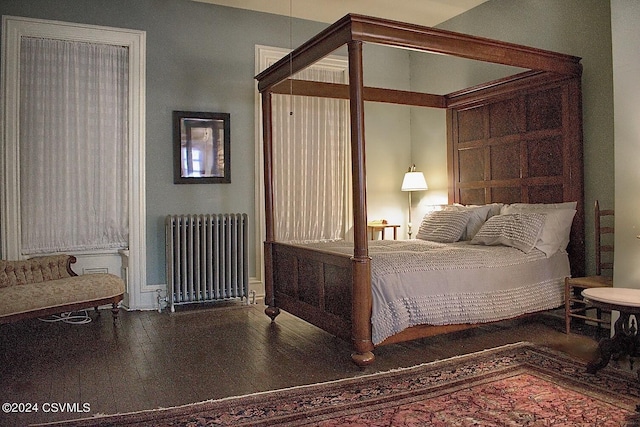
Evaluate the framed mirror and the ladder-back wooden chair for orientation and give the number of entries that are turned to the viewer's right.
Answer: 0

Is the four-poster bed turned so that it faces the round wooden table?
no

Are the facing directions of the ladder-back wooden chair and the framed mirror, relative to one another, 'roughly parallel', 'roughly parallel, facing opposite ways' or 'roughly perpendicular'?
roughly perpendicular

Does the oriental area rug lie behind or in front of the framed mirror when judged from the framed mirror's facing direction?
in front

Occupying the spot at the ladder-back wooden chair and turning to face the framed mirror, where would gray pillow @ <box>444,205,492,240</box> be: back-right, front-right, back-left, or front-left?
front-right

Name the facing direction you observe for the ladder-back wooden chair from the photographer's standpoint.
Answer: facing the viewer and to the left of the viewer

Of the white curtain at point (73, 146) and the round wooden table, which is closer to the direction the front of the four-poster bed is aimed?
the white curtain

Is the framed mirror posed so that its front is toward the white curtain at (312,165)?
no

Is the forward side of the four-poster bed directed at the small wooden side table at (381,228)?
no

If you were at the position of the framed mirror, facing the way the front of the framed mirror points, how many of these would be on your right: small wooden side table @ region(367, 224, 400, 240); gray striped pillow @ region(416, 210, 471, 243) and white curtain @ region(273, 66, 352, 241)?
0

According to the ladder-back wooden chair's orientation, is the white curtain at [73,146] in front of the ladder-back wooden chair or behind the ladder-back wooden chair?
in front

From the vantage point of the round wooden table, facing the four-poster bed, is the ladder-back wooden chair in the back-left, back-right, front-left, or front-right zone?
front-right

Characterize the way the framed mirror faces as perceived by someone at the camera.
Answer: facing the viewer

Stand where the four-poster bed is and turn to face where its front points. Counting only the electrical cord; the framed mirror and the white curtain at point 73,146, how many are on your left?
0

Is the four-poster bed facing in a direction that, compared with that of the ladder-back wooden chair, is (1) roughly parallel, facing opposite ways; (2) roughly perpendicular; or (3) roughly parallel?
roughly parallel

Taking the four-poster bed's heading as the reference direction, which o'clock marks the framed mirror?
The framed mirror is roughly at 2 o'clock from the four-poster bed.
